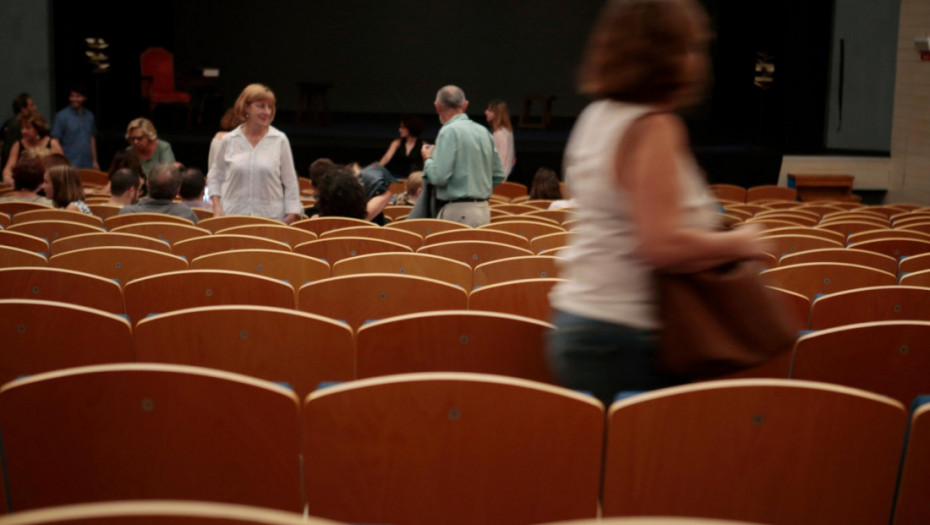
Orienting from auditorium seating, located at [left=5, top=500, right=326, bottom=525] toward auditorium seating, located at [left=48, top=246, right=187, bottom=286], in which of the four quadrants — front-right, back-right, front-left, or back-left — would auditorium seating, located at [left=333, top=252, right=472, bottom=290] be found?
front-right

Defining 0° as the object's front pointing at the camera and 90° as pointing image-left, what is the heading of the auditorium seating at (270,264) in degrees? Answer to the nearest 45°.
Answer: approximately 180°

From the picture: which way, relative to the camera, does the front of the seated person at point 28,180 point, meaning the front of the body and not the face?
away from the camera

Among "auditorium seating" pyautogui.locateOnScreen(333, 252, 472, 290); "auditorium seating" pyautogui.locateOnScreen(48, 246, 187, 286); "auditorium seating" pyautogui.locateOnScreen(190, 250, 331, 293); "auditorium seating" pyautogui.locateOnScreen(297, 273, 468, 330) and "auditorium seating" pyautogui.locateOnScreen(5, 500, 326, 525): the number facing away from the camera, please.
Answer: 5

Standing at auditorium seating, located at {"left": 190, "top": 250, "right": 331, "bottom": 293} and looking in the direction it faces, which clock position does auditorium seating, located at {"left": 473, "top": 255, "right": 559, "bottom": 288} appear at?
auditorium seating, located at {"left": 473, "top": 255, "right": 559, "bottom": 288} is roughly at 3 o'clock from auditorium seating, located at {"left": 190, "top": 250, "right": 331, "bottom": 293}.

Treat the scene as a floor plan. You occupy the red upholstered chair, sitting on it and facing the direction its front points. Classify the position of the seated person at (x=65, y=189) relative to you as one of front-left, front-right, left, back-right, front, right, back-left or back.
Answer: front-right

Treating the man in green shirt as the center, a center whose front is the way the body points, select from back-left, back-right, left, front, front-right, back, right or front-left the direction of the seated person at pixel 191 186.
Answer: front-left

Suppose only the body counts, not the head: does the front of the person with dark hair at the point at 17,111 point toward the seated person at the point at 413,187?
no

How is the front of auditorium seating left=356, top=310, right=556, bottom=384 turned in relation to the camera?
facing away from the viewer

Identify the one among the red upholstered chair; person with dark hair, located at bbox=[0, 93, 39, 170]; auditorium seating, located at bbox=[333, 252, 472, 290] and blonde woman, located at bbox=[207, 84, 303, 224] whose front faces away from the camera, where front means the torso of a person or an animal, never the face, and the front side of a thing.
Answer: the auditorium seating

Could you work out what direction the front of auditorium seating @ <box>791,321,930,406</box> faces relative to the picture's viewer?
facing away from the viewer

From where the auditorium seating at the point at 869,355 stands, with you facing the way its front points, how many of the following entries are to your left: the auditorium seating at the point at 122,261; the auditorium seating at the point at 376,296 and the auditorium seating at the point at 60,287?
3

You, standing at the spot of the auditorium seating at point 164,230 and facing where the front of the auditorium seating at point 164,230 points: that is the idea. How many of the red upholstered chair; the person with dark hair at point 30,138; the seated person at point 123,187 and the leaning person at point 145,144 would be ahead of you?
4

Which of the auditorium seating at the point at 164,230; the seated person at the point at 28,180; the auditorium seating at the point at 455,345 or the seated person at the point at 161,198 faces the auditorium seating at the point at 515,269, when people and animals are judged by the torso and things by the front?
the auditorium seating at the point at 455,345

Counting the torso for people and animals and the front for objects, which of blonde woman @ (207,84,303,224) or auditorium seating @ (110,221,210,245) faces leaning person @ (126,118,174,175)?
the auditorium seating

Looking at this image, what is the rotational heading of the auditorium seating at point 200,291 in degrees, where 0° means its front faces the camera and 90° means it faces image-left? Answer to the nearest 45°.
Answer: approximately 180°

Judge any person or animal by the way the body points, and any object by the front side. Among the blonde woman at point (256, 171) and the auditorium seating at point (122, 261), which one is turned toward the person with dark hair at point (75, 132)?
the auditorium seating
